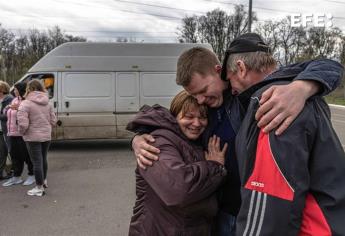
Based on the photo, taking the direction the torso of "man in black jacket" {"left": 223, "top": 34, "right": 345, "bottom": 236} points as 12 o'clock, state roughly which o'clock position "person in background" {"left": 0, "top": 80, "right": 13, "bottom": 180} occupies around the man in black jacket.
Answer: The person in background is roughly at 12 o'clock from the man in black jacket.

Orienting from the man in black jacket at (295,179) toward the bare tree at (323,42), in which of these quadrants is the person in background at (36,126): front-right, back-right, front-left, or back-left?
front-left

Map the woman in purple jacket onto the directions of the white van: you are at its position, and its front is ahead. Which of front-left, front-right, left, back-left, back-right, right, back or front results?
left

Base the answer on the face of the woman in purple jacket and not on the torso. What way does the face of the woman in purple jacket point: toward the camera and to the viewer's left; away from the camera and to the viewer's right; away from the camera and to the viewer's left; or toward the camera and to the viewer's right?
toward the camera and to the viewer's right

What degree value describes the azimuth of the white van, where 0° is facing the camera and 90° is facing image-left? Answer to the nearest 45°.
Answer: approximately 90°

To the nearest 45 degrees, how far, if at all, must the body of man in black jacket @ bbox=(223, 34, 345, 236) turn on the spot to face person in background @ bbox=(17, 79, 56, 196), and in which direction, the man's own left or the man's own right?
0° — they already face them

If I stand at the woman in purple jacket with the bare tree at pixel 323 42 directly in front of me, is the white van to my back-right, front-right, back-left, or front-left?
front-left

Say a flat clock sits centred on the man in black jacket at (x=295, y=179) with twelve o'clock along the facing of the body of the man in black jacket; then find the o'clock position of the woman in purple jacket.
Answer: The woman in purple jacket is roughly at 12 o'clock from the man in black jacket.

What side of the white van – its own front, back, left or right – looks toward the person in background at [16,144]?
left
